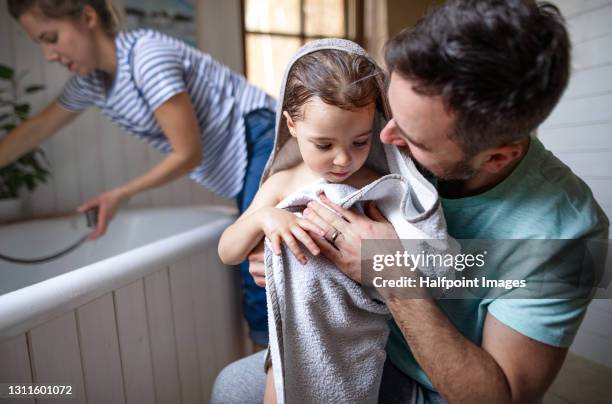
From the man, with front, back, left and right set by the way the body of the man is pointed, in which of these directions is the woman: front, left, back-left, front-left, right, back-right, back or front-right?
front-right

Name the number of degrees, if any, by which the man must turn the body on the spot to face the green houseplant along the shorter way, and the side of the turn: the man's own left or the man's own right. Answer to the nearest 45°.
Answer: approximately 45° to the man's own right

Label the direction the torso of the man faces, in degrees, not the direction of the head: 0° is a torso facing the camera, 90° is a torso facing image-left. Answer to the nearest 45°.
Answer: approximately 90°

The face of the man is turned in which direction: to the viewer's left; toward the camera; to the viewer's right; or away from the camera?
to the viewer's left
